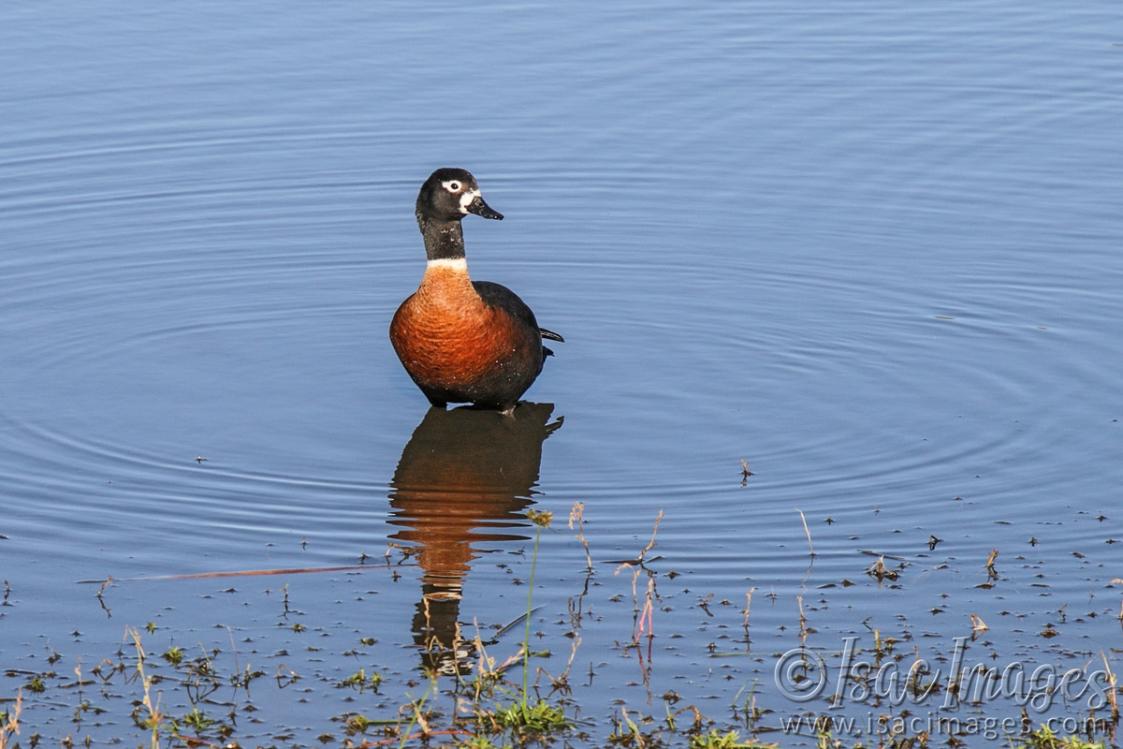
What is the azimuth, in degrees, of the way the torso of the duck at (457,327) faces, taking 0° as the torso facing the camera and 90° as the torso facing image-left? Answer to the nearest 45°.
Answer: approximately 45°

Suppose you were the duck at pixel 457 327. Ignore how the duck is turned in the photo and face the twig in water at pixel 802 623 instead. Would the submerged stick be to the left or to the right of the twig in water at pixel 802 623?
right

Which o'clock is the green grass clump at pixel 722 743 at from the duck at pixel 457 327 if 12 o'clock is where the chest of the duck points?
The green grass clump is roughly at 10 o'clock from the duck.

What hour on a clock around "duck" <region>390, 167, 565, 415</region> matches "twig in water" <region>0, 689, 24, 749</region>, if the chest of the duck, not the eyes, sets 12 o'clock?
The twig in water is roughly at 11 o'clock from the duck.

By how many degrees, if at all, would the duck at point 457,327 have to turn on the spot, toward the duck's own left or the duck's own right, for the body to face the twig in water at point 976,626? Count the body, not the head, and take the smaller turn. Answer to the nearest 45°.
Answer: approximately 90° to the duck's own left

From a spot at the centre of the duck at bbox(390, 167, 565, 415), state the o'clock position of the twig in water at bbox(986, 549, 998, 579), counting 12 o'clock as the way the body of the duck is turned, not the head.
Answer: The twig in water is roughly at 9 o'clock from the duck.

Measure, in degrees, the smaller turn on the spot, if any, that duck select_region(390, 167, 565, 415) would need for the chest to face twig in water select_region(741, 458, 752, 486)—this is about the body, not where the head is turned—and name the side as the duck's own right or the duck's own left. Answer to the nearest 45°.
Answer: approximately 90° to the duck's own left

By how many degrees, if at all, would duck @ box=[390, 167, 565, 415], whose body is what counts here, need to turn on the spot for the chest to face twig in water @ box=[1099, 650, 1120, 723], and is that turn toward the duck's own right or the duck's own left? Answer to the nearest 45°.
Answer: approximately 90° to the duck's own left

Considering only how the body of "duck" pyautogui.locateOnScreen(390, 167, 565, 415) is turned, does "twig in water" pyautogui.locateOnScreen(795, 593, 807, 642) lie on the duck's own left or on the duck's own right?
on the duck's own left
